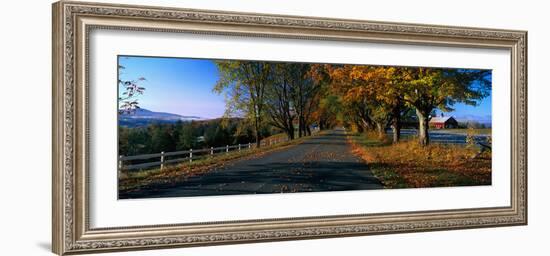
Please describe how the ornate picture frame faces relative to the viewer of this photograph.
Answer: facing the viewer and to the right of the viewer
